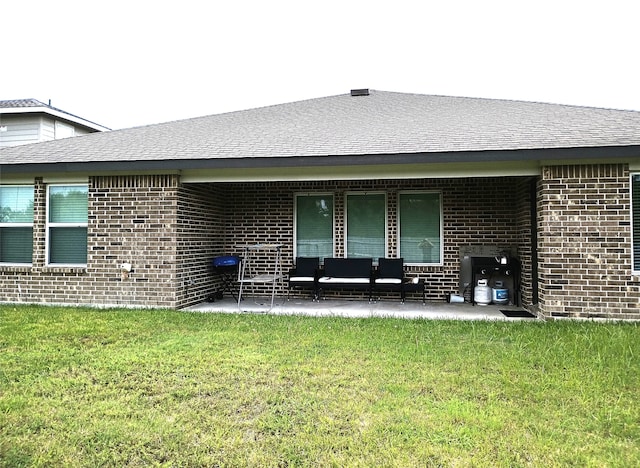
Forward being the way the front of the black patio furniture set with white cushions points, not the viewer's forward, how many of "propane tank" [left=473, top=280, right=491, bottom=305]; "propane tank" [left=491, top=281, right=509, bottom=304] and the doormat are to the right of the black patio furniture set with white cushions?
0

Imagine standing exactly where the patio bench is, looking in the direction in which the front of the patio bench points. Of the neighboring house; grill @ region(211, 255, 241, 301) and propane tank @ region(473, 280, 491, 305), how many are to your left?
1

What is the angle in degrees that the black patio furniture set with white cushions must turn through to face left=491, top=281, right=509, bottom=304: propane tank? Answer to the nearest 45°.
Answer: approximately 90° to its left

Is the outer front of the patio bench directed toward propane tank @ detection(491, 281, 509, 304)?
no

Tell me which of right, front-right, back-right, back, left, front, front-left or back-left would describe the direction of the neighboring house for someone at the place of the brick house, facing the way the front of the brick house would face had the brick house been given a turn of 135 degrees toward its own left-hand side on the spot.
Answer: right

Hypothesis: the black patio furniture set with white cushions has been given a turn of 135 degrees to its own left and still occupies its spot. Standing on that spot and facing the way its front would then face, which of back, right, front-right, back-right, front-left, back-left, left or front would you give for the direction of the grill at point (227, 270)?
back-left

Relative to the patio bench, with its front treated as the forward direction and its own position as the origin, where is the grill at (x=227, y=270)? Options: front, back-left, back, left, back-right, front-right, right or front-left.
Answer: right

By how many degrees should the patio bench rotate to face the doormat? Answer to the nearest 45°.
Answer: approximately 45° to its left

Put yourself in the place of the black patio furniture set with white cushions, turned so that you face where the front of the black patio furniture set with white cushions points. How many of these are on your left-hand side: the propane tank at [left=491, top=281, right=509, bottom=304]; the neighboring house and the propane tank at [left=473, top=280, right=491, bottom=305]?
2

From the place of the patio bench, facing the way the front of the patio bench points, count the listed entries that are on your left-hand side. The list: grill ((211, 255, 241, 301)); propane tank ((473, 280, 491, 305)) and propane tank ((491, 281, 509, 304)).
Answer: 2

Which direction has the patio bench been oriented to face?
toward the camera

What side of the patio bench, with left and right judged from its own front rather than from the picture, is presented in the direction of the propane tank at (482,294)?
left
